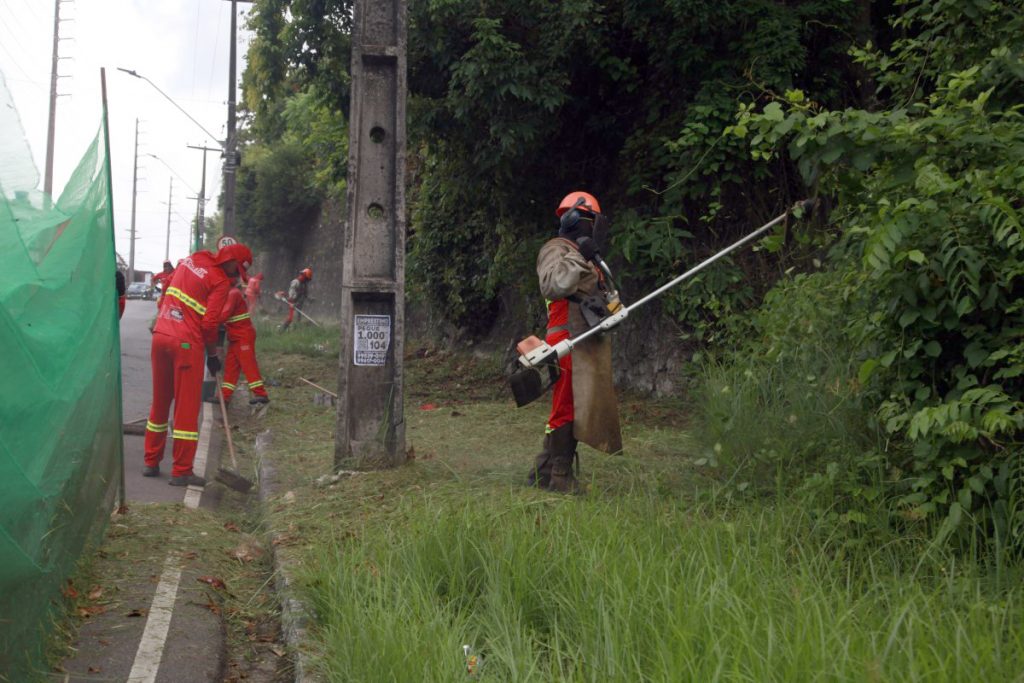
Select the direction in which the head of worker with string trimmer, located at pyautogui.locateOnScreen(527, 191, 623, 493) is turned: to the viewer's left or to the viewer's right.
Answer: to the viewer's right

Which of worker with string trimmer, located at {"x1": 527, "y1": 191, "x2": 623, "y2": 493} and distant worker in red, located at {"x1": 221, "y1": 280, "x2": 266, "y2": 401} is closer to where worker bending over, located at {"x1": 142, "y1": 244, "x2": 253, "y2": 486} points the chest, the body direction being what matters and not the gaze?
the distant worker in red

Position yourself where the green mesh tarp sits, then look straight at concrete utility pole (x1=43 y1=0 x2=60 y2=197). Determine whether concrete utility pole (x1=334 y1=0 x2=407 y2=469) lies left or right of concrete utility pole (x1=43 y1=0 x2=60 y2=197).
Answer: right

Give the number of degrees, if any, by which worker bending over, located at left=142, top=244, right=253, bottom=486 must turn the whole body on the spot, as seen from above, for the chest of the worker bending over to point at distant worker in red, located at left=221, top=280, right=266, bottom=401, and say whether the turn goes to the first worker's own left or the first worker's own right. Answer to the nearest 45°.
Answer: approximately 45° to the first worker's own left

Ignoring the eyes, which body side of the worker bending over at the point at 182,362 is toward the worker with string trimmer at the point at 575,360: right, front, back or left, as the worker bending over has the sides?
right

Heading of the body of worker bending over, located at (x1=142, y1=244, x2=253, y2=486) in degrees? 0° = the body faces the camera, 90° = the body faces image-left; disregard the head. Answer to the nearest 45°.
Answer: approximately 225°

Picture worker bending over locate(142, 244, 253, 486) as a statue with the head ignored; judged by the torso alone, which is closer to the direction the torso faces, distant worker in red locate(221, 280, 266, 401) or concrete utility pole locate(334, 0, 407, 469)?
the distant worker in red

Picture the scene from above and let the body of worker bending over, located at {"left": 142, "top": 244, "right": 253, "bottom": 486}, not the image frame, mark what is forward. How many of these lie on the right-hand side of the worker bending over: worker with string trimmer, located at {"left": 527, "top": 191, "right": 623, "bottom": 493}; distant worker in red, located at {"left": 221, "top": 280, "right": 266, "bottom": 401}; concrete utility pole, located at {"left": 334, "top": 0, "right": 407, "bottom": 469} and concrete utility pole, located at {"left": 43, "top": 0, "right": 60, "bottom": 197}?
2

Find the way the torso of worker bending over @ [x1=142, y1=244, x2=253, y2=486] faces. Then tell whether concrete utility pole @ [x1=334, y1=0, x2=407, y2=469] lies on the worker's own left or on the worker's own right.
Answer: on the worker's own right
